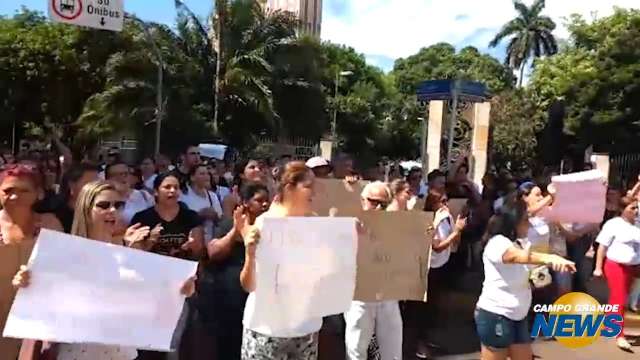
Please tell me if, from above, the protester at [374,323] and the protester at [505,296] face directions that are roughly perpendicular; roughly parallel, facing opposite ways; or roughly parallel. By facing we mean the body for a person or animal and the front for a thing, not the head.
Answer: roughly perpendicular

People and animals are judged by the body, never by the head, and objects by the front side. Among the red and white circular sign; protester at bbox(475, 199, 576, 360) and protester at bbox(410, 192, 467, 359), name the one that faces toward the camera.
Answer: the red and white circular sign

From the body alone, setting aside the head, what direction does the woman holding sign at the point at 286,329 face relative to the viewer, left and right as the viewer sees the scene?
facing the viewer and to the right of the viewer

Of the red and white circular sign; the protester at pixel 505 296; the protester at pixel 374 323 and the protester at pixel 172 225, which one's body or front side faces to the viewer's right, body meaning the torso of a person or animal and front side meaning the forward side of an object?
the protester at pixel 505 296

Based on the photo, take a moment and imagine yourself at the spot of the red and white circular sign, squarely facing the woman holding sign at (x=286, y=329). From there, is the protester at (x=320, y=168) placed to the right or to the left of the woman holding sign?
left

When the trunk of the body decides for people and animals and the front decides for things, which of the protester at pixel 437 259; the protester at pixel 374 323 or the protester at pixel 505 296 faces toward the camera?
the protester at pixel 374 323

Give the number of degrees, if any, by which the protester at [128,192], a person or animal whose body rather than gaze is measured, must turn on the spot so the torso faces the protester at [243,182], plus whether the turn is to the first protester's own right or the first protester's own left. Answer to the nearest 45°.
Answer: approximately 45° to the first protester's own left

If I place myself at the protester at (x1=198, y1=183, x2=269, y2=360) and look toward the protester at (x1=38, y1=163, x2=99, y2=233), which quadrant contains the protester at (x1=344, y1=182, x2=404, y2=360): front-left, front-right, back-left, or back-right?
back-right

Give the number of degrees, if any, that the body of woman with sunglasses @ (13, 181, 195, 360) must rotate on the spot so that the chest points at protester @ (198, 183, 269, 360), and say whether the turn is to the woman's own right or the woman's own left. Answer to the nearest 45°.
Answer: approximately 90° to the woman's own left

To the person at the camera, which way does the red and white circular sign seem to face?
facing the viewer
